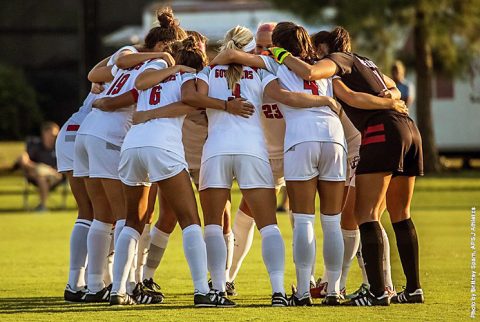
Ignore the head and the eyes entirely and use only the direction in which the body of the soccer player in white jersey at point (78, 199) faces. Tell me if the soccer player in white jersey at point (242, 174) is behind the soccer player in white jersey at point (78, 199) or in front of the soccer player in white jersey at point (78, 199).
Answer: in front

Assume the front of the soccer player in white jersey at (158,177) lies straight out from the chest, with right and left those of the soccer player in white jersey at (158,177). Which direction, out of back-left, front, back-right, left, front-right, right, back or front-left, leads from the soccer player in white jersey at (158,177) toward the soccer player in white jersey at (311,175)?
front-right

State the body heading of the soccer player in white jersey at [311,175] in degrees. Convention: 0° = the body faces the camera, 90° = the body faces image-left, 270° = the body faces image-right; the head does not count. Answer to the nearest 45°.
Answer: approximately 180°

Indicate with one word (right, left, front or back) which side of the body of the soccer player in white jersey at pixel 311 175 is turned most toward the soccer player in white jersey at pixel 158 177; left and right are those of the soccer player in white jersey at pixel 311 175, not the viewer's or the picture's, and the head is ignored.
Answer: left

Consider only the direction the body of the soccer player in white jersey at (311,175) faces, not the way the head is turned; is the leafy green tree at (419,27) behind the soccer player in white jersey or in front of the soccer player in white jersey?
in front

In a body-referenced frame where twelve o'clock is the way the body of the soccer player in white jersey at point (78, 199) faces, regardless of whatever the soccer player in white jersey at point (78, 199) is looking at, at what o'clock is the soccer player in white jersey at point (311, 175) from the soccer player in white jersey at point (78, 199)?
the soccer player in white jersey at point (311, 175) is roughly at 1 o'clock from the soccer player in white jersey at point (78, 199).

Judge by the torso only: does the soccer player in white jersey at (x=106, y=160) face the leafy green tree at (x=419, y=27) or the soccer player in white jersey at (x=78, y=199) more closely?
the leafy green tree

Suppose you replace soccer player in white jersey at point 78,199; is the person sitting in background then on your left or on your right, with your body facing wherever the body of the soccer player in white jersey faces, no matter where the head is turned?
on your left

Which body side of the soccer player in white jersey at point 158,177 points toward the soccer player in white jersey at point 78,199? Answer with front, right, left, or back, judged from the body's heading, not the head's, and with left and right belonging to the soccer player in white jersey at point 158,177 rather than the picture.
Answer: left

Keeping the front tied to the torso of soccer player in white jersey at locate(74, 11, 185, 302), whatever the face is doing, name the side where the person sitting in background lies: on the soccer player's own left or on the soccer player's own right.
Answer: on the soccer player's own left

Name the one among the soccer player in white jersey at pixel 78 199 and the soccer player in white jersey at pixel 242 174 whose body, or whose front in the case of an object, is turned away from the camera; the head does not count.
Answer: the soccer player in white jersey at pixel 242 174

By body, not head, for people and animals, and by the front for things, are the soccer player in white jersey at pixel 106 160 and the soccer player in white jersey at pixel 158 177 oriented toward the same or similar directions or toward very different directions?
same or similar directions

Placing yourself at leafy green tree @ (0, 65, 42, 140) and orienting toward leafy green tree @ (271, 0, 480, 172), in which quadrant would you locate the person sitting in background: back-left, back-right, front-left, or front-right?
front-right

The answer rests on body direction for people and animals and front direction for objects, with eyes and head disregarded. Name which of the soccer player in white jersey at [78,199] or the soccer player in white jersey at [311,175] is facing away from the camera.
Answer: the soccer player in white jersey at [311,175]

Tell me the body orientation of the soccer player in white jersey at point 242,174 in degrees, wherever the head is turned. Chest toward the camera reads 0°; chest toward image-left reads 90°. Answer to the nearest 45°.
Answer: approximately 180°

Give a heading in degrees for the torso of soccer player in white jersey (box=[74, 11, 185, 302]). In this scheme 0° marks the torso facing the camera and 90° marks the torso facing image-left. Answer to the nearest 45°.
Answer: approximately 225°

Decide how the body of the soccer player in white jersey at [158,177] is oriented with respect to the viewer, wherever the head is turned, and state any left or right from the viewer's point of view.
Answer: facing away from the viewer and to the right of the viewer
